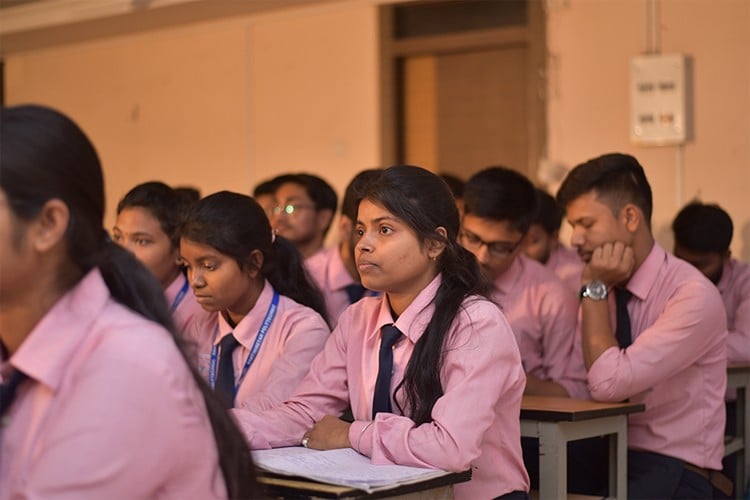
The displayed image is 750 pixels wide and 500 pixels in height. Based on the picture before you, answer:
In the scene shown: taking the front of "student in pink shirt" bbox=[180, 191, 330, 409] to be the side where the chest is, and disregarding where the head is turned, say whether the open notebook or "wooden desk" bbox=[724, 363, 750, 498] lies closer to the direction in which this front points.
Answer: the open notebook

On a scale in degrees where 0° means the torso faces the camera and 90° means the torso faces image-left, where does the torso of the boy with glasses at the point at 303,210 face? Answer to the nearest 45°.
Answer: approximately 45°

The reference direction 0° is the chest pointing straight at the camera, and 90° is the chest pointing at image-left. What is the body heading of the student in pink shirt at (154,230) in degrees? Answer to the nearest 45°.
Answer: approximately 45°

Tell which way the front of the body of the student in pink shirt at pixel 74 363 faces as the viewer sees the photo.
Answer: to the viewer's left

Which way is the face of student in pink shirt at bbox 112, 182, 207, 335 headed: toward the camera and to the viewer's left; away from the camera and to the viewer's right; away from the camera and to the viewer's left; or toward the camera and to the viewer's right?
toward the camera and to the viewer's left

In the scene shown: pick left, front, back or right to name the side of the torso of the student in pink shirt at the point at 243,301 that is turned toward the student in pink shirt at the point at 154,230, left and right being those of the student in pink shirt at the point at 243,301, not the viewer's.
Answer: right

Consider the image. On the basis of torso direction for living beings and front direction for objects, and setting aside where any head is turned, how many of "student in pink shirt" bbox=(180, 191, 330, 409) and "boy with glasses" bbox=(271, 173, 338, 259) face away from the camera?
0

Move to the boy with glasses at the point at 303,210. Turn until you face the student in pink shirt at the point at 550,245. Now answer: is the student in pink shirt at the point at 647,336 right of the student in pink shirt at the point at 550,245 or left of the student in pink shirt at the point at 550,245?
right

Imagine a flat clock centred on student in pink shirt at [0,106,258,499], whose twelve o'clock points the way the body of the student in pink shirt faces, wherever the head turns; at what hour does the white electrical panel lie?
The white electrical panel is roughly at 4 o'clock from the student in pink shirt.

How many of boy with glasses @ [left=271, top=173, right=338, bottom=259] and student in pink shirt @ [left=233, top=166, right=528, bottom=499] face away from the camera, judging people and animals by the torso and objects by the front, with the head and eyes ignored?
0

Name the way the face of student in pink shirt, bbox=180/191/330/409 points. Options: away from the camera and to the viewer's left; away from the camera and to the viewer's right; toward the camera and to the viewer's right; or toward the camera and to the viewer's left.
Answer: toward the camera and to the viewer's left

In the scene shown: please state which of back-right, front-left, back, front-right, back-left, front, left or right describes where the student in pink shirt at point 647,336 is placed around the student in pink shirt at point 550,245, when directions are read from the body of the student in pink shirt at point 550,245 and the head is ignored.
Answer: front-left
